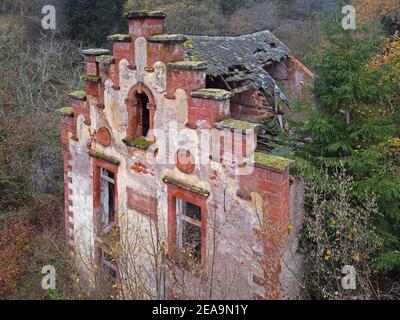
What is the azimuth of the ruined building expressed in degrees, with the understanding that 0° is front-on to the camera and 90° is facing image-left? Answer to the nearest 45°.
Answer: approximately 45°
